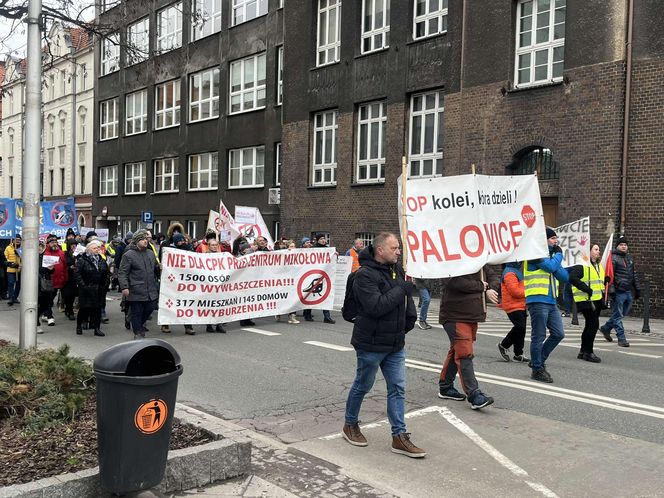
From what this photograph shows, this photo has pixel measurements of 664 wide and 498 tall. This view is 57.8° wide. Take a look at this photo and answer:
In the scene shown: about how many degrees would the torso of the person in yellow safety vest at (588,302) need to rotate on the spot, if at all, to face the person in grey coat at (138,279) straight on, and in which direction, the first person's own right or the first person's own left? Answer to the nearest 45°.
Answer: approximately 135° to the first person's own right

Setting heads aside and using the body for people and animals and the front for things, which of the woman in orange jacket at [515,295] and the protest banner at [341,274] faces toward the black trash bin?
the protest banner

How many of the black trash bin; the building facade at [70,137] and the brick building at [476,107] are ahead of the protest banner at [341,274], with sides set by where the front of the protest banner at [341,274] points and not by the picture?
1

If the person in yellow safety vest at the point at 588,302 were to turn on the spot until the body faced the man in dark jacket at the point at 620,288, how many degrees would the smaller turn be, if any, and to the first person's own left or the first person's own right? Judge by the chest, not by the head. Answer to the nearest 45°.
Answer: approximately 135° to the first person's own left

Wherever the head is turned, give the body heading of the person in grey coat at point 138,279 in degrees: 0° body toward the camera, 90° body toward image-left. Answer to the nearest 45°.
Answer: approximately 315°
